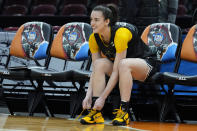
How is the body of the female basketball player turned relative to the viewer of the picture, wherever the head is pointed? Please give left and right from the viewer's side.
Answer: facing the viewer and to the left of the viewer
